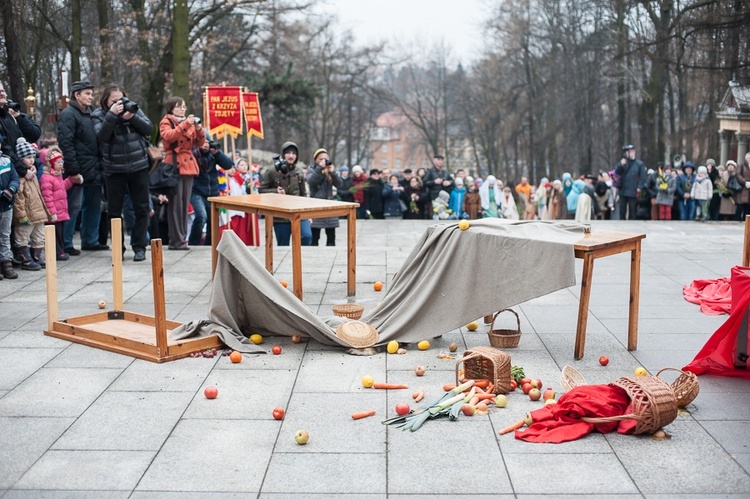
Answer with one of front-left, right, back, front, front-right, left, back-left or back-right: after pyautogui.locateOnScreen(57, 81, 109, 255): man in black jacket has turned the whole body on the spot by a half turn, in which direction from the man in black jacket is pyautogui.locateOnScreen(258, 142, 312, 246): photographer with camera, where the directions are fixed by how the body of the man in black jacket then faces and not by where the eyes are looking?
back-right

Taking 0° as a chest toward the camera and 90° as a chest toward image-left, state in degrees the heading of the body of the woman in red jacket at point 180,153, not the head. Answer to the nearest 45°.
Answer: approximately 315°

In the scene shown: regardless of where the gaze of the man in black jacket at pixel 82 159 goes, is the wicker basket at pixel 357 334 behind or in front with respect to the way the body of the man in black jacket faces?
in front

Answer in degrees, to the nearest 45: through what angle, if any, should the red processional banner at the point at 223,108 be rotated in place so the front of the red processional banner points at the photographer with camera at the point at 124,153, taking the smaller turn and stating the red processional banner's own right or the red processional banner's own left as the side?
0° — it already faces them

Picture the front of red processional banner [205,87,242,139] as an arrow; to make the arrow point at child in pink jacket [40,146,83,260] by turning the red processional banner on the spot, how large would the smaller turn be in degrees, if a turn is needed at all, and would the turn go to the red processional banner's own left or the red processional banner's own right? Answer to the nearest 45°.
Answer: approximately 45° to the red processional banner's own right

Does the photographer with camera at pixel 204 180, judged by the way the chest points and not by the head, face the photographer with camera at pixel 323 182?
no

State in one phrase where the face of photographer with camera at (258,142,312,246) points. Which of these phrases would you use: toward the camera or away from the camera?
toward the camera

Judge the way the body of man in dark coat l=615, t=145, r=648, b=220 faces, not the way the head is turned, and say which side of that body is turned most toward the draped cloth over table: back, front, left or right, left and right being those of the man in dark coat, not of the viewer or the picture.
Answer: front

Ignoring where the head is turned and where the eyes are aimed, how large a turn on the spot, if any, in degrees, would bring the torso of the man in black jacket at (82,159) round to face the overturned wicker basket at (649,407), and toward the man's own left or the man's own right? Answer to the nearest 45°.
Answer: approximately 45° to the man's own right

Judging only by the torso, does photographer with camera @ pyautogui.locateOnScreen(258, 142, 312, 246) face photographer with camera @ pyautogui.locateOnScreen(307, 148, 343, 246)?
no

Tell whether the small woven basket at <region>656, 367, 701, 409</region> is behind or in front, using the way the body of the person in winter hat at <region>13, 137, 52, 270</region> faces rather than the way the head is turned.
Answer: in front

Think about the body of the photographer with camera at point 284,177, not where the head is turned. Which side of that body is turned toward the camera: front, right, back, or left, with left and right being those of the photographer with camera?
front

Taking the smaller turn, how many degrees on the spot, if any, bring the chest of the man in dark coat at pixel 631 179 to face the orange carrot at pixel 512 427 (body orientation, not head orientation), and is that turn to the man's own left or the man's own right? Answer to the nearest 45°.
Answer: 0° — they already face it

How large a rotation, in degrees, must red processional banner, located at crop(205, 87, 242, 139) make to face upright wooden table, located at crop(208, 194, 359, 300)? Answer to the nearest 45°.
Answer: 0° — it already faces it

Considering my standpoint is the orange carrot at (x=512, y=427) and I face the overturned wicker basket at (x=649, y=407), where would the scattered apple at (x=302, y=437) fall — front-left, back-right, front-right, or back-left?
back-right

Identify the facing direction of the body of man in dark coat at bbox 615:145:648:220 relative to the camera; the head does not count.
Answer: toward the camera
